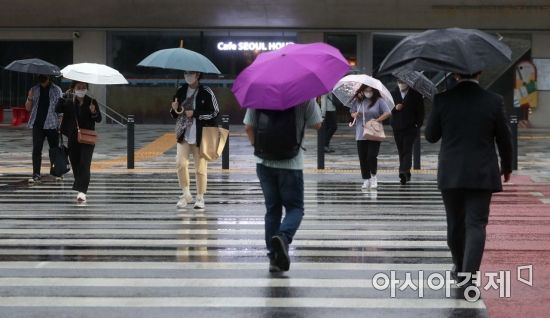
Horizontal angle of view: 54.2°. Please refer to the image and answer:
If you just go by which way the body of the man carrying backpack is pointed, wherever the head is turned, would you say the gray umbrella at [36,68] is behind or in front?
in front

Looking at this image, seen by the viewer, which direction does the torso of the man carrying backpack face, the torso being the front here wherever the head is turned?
away from the camera

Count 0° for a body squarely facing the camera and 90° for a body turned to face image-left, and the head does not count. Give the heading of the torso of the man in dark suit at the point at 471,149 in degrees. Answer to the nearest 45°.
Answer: approximately 180°

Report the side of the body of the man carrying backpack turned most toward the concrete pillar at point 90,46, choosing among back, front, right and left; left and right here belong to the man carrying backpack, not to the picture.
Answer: front

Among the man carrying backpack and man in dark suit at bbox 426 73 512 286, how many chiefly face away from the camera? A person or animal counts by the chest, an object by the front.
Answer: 2

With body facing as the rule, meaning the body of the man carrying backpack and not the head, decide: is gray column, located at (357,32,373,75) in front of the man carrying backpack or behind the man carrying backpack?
in front

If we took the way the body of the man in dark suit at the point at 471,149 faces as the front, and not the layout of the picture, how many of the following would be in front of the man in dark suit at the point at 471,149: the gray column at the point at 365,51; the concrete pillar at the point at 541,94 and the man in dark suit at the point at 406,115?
3

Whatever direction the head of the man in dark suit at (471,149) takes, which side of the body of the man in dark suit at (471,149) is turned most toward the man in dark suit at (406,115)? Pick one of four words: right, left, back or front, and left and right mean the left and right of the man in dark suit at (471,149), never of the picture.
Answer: front
